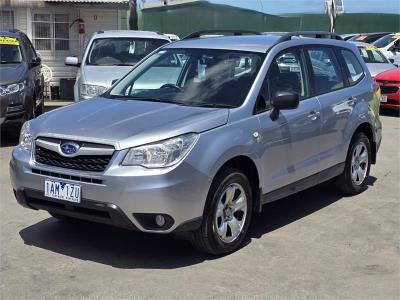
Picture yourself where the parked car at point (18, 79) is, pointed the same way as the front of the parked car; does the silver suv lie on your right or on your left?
on your left

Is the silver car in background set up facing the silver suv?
yes

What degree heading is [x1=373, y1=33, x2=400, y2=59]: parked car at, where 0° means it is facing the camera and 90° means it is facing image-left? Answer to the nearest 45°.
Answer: approximately 45°

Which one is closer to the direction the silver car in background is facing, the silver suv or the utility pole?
the silver suv

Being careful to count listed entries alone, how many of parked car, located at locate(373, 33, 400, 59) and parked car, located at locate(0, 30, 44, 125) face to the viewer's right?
0

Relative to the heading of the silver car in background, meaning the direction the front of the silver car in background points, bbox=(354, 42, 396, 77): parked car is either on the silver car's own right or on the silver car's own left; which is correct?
on the silver car's own left

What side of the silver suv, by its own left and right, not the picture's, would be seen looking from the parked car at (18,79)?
right

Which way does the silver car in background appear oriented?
toward the camera

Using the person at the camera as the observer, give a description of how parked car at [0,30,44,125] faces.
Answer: facing the viewer and to the left of the viewer

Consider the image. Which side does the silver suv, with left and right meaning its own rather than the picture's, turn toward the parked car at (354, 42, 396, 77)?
back

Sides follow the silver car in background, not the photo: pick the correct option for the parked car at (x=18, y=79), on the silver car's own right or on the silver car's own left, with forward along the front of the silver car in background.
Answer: on the silver car's own right

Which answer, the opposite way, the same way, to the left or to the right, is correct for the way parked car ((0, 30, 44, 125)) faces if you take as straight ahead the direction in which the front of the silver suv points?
the same way

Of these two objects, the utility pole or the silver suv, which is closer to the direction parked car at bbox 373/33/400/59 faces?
the silver suv

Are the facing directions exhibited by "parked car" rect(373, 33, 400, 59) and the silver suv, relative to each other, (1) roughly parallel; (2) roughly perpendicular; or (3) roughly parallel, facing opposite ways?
roughly parallel

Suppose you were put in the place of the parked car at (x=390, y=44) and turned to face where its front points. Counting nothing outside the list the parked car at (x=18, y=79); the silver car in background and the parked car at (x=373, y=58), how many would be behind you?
0

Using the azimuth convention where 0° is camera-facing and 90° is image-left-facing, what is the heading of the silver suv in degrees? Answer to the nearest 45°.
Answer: approximately 45°

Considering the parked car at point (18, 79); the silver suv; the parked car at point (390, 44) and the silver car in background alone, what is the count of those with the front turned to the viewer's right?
0

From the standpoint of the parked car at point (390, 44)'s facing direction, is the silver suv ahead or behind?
ahead

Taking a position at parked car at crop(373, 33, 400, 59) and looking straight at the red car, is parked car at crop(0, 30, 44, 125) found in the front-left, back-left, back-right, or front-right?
front-right

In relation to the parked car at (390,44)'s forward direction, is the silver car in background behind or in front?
in front

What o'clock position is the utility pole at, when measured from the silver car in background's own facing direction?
The utility pole is roughly at 7 o'clock from the silver car in background.
